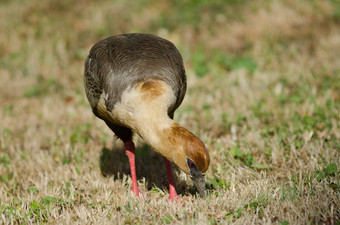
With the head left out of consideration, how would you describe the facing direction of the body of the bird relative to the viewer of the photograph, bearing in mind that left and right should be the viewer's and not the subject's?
facing the viewer and to the right of the viewer
